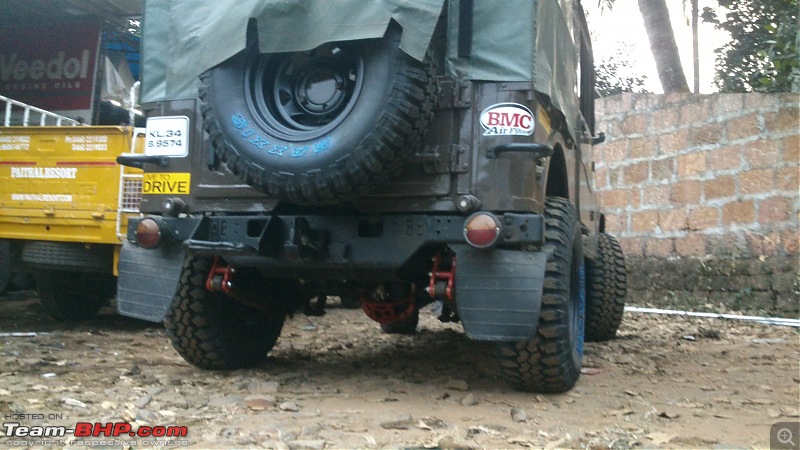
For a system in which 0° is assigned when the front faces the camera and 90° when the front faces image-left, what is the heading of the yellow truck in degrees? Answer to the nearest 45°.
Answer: approximately 180°

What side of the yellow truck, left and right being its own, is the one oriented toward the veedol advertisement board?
front

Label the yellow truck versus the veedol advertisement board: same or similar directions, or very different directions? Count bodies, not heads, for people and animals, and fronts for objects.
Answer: very different directions

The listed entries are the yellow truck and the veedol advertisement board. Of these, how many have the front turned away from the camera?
1

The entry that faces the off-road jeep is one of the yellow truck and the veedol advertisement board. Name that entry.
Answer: the veedol advertisement board

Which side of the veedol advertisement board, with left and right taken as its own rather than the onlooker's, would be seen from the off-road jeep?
front

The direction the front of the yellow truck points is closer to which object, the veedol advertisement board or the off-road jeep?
the veedol advertisement board

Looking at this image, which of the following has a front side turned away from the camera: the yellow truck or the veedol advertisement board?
the yellow truck

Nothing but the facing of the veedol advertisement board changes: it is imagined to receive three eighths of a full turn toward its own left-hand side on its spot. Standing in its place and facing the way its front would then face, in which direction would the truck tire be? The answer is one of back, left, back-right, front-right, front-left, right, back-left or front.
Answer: back-right

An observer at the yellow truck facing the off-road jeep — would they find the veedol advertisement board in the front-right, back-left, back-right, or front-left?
back-left

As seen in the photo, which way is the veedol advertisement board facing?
toward the camera
